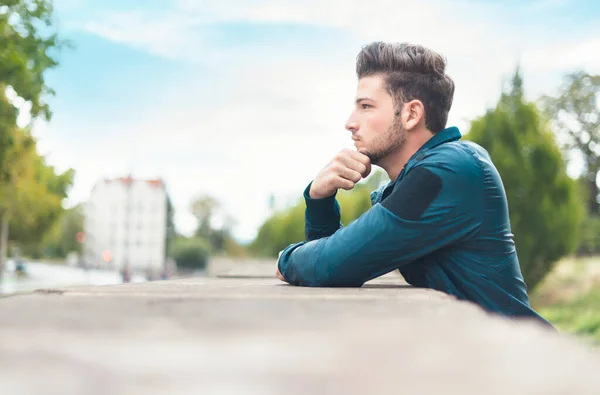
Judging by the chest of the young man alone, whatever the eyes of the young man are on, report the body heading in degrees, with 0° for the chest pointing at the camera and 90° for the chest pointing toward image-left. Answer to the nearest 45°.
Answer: approximately 90°

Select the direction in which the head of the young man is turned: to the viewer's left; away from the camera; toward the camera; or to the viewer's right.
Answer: to the viewer's left

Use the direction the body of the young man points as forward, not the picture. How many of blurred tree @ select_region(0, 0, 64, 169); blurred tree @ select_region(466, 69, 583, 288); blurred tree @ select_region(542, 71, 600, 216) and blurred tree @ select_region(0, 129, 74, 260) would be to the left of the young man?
0

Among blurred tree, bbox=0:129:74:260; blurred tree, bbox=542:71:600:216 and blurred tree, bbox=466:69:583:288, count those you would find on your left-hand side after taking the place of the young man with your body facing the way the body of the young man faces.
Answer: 0

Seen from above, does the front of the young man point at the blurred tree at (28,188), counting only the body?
no

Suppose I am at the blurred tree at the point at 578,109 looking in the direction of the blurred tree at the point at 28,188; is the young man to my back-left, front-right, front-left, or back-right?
front-left

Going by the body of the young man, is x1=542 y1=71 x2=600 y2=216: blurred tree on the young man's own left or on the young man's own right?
on the young man's own right

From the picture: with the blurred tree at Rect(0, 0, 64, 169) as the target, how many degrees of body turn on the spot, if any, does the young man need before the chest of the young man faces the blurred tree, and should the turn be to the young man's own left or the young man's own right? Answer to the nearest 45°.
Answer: approximately 45° to the young man's own right

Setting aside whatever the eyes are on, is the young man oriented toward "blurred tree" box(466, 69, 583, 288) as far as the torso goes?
no
